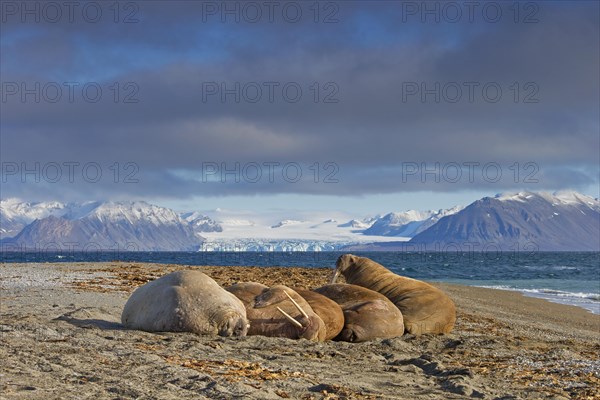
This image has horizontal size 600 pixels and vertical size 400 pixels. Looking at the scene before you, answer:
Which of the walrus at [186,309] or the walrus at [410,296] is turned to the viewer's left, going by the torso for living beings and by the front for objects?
the walrus at [410,296]

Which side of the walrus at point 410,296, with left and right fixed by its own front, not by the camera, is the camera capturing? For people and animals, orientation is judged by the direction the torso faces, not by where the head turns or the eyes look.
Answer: left

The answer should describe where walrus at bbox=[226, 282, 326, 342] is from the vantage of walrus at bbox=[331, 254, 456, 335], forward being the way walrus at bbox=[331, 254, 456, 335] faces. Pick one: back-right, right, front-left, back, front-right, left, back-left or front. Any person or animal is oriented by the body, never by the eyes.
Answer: front-left

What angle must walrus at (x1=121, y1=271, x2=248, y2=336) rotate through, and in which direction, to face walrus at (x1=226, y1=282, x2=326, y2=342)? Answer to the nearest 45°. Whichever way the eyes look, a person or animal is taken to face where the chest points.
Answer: approximately 45° to its left

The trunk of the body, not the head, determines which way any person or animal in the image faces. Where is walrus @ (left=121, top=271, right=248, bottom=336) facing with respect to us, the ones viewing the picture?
facing the viewer and to the right of the viewer

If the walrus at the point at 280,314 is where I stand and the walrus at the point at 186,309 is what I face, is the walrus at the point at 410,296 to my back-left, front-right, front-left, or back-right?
back-right

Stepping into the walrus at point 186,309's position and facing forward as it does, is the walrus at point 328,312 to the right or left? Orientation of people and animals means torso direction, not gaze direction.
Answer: on its left

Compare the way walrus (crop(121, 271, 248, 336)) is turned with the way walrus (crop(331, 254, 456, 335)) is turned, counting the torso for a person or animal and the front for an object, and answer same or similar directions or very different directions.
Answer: very different directions

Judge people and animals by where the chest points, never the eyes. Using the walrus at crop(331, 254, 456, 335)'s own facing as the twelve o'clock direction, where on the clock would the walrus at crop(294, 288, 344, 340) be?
the walrus at crop(294, 288, 344, 340) is roughly at 10 o'clock from the walrus at crop(331, 254, 456, 335).

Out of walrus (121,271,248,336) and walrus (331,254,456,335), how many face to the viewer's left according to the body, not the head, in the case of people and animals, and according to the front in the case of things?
1

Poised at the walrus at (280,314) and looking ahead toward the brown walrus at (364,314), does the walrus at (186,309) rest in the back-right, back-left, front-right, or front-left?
back-left

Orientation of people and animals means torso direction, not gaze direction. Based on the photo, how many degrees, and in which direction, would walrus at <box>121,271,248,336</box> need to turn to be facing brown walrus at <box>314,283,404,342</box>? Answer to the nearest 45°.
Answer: approximately 45° to its left
